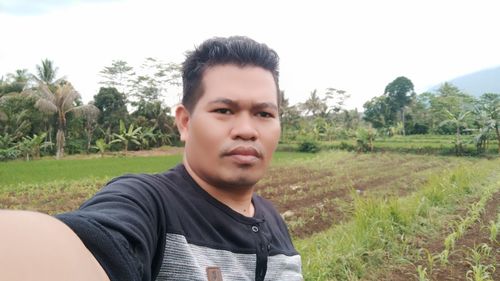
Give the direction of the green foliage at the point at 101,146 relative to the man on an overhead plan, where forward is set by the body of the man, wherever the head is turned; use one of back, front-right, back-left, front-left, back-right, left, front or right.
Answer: back-left

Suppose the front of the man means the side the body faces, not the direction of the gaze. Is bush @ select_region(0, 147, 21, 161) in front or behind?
behind

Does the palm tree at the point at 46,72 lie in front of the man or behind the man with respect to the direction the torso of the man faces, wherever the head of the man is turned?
behind

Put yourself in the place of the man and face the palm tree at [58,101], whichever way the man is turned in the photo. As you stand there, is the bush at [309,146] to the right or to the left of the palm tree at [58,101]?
right

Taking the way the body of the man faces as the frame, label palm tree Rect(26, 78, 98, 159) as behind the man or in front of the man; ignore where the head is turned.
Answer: behind

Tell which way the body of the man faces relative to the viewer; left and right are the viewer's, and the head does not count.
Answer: facing the viewer and to the right of the viewer
